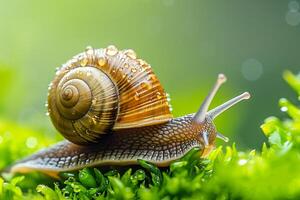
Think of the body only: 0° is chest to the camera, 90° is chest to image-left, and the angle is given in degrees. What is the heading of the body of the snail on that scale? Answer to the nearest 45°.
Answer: approximately 270°

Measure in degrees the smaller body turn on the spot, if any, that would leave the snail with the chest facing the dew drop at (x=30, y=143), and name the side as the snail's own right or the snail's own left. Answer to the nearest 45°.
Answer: approximately 135° to the snail's own left
